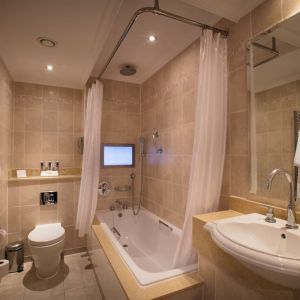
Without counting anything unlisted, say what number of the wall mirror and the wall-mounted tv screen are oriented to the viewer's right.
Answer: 0

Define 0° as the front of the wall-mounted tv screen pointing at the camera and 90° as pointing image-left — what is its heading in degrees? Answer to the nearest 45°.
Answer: approximately 0°

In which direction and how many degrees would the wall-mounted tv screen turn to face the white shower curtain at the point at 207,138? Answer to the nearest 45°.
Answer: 0° — it already faces it

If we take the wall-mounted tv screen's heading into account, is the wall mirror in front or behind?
in front

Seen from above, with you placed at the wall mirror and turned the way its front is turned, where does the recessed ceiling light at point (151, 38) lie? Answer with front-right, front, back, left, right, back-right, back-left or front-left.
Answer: front-right

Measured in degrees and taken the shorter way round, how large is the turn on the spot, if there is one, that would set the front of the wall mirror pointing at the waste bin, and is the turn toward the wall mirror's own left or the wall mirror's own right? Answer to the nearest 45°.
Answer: approximately 45° to the wall mirror's own right

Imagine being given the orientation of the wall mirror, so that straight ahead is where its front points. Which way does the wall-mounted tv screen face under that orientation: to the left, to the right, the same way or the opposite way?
to the left

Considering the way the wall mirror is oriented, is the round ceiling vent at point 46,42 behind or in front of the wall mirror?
in front

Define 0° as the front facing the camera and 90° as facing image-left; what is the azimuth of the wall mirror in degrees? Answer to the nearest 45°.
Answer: approximately 45°
